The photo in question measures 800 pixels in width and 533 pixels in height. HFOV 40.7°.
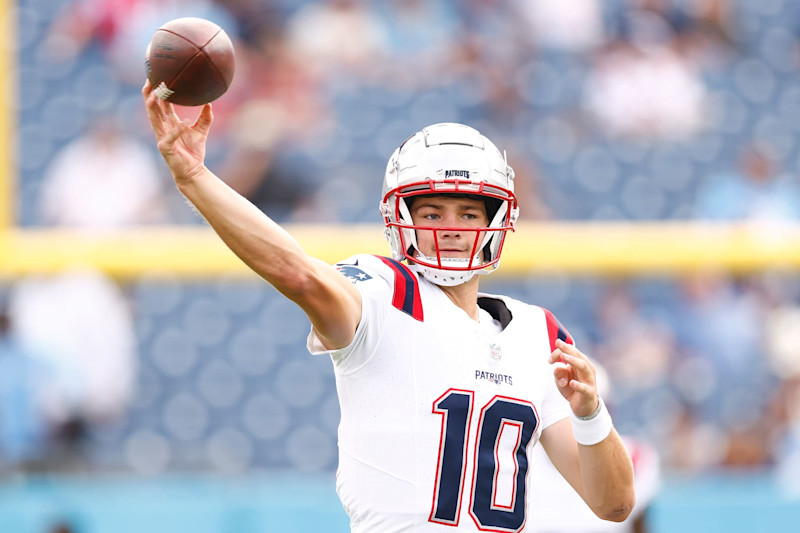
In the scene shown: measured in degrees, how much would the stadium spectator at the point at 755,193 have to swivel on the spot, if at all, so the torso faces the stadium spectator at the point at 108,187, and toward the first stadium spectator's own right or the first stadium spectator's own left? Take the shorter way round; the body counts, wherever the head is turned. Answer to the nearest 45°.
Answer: approximately 90° to the first stadium spectator's own right

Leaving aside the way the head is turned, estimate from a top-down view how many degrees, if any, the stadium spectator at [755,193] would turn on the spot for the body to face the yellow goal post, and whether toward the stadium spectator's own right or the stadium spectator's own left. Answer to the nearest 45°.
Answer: approximately 45° to the stadium spectator's own right

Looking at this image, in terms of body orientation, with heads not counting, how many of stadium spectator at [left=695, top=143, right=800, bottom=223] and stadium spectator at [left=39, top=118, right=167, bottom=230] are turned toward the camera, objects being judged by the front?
2

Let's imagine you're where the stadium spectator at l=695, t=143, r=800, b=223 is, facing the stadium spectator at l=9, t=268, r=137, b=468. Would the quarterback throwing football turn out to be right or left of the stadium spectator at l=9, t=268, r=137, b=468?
left

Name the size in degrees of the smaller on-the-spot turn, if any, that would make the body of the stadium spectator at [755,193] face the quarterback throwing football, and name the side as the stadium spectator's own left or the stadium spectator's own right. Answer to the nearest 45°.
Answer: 0° — they already face them

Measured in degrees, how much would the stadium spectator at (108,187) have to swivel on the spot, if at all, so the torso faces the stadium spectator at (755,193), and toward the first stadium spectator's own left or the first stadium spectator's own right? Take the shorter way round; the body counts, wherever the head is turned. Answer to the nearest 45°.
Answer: approximately 90° to the first stadium spectator's own left

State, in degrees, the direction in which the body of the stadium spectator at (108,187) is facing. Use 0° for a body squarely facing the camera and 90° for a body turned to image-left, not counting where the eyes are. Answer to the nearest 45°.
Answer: approximately 0°

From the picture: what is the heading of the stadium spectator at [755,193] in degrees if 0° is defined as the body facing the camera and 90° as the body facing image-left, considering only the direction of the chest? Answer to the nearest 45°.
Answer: approximately 0°
